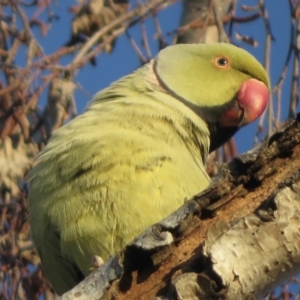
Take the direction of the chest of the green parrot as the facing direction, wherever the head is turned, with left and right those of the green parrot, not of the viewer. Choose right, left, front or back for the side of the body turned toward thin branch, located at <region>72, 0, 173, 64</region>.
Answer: left

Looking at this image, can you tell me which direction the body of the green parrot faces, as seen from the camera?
to the viewer's right
